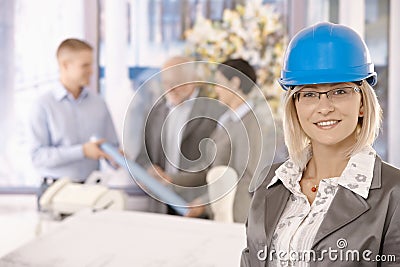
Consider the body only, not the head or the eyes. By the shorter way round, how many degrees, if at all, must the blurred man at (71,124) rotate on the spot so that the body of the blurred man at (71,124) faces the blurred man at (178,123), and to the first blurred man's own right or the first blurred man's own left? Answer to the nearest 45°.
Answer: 0° — they already face them

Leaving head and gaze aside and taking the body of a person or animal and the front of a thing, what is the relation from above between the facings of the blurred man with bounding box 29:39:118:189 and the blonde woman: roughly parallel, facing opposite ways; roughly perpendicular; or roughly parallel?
roughly perpendicular

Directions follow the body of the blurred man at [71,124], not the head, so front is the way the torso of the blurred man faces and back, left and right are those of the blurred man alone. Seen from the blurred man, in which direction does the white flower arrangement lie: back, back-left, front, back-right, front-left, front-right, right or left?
front-left

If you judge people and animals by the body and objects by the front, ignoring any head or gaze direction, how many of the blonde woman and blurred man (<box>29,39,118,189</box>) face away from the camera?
0

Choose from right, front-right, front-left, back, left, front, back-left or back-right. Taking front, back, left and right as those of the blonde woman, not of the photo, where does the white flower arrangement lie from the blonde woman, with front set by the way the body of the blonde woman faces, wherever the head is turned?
back-right

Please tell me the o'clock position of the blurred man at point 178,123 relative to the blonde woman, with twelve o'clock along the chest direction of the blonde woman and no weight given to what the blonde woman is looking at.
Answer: The blurred man is roughly at 4 o'clock from the blonde woman.

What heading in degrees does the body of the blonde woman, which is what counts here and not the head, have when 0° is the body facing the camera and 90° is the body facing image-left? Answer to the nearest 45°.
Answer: approximately 45°

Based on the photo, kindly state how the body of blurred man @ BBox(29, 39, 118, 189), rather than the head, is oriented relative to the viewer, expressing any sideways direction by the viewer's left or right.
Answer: facing the viewer and to the right of the viewer

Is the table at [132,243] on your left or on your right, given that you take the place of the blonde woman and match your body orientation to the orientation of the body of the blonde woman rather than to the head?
on your right

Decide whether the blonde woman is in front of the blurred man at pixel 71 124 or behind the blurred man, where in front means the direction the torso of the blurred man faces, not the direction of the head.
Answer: in front

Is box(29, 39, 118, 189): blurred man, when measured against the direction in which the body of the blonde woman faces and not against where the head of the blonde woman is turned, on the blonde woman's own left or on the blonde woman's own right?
on the blonde woman's own right
